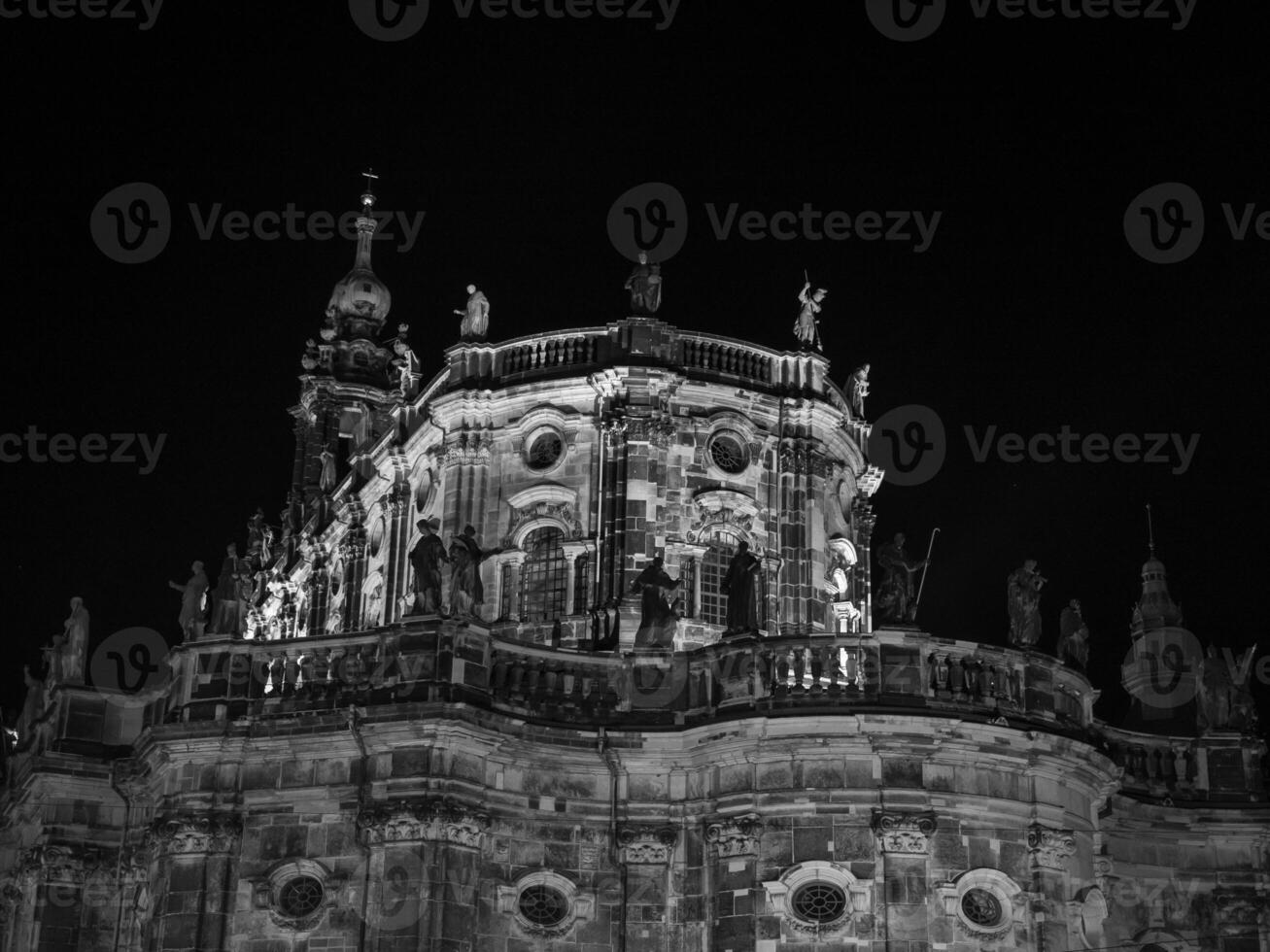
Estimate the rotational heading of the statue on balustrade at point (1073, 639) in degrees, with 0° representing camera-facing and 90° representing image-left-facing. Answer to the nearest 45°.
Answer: approximately 315°

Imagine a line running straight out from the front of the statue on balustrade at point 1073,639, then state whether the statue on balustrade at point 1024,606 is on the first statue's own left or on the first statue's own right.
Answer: on the first statue's own right

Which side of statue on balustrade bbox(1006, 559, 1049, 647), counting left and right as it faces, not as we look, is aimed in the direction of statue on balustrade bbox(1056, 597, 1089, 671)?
left

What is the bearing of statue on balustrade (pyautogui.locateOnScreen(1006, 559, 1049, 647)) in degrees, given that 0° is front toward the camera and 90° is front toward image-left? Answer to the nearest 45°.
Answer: approximately 315°
